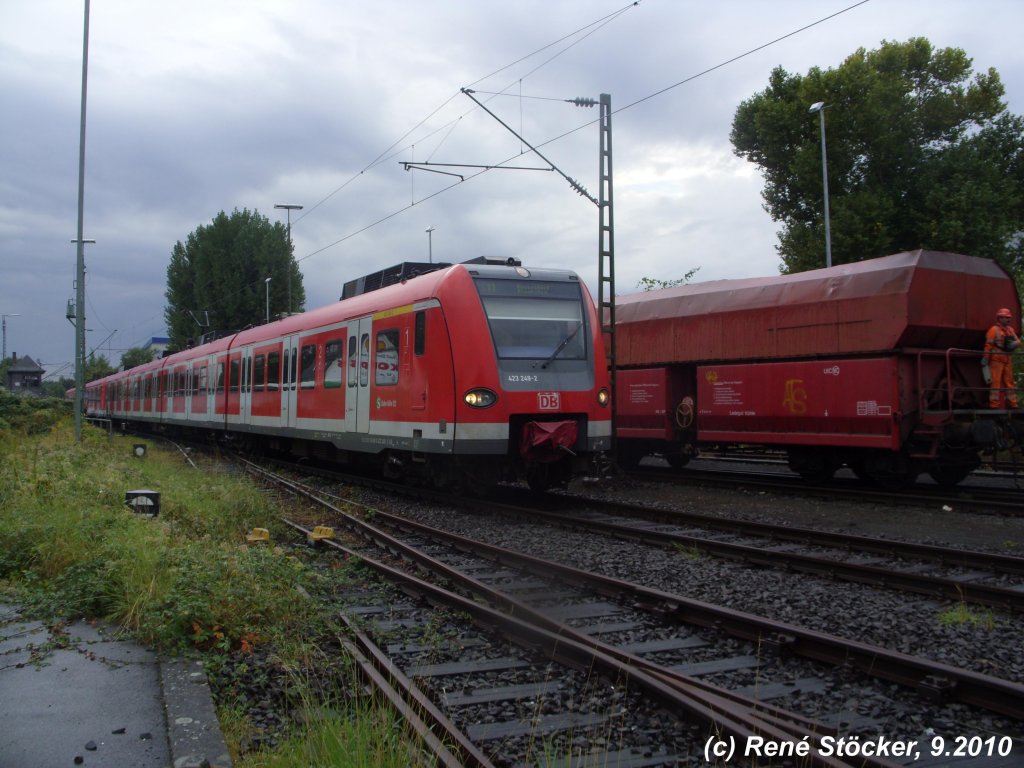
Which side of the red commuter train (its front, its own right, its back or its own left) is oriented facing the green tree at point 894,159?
left

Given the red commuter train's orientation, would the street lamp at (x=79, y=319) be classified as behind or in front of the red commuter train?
behind

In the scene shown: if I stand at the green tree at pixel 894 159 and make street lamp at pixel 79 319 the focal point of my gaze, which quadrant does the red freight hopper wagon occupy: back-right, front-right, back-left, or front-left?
front-left

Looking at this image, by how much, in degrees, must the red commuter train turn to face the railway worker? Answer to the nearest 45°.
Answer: approximately 45° to its left

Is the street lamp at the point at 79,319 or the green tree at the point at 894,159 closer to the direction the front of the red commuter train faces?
the green tree

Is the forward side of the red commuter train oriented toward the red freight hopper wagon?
no

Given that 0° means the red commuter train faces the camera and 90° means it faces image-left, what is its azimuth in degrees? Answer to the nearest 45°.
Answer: approximately 315°

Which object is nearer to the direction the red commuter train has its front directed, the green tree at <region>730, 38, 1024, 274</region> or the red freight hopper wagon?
the red freight hopper wagon
